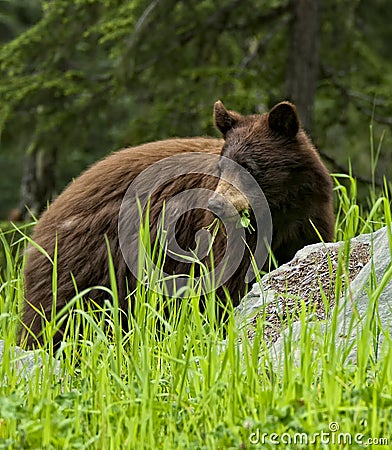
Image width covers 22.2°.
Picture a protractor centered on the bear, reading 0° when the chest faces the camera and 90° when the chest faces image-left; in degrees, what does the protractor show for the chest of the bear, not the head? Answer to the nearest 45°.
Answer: approximately 270°

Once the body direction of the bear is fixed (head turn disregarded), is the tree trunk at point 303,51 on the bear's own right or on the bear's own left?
on the bear's own left

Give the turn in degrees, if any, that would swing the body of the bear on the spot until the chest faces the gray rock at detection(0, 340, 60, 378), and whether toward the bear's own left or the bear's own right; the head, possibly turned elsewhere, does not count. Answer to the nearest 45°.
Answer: approximately 135° to the bear's own right

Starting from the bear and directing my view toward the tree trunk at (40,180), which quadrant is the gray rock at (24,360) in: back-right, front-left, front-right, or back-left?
back-left

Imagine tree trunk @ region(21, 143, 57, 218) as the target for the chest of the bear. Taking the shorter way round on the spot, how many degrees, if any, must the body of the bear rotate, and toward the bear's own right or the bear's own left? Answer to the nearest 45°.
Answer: approximately 90° to the bear's own left

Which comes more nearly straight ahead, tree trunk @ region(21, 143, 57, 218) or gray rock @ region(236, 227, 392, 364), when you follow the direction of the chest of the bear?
the gray rock
